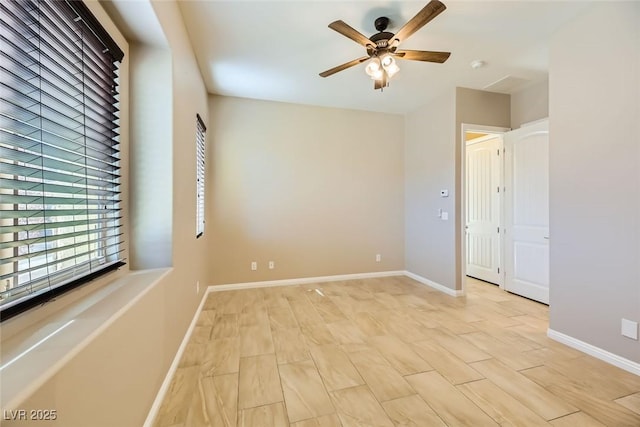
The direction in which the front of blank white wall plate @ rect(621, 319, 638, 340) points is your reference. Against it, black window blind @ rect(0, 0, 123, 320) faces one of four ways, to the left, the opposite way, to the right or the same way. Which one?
the opposite way

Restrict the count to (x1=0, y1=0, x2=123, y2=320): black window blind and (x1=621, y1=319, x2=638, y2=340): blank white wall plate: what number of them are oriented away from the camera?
0

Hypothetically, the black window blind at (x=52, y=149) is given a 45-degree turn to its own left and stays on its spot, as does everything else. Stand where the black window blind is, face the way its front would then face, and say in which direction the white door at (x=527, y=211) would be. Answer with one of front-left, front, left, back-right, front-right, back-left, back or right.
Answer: front

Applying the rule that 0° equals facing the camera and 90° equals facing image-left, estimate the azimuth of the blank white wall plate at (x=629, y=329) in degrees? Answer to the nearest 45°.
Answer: approximately 45°

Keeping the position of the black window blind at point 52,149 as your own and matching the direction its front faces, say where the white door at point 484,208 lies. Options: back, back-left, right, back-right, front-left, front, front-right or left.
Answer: front-left

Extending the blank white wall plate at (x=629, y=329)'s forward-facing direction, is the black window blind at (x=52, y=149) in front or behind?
in front

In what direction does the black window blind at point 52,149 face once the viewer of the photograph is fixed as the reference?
facing the viewer and to the right of the viewer

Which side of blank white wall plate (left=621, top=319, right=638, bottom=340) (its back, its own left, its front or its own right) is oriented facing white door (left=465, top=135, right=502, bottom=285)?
right

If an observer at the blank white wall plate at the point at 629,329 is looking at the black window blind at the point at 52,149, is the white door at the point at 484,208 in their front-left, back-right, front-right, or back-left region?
back-right
